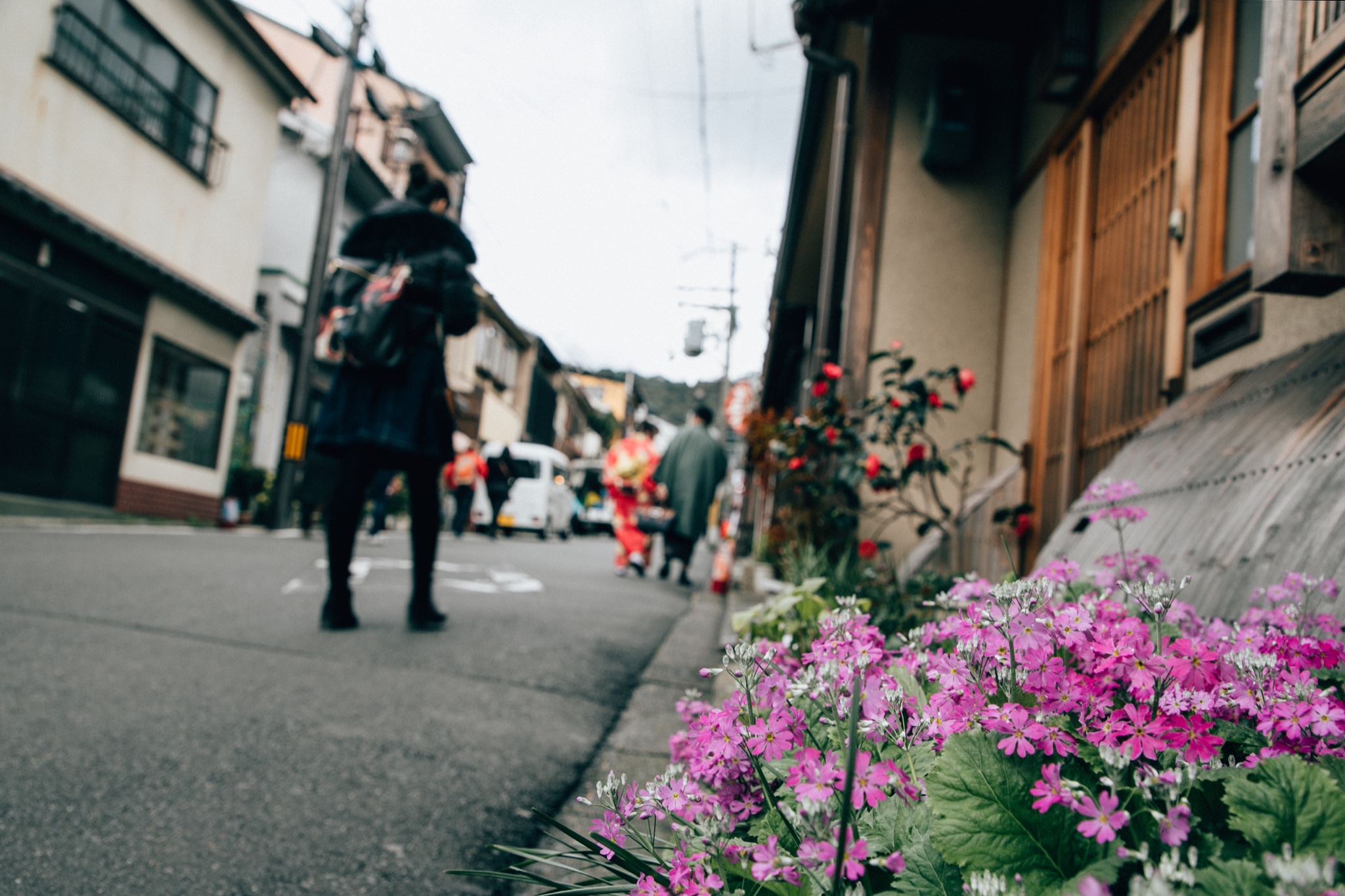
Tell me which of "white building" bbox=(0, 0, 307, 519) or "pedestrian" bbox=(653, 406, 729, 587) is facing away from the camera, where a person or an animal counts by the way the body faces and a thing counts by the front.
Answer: the pedestrian

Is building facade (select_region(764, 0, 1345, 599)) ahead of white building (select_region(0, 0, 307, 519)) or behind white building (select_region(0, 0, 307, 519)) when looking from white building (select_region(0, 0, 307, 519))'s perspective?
ahead

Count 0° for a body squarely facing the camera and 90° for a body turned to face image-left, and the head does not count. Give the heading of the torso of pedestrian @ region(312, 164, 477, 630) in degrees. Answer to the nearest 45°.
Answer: approximately 225°

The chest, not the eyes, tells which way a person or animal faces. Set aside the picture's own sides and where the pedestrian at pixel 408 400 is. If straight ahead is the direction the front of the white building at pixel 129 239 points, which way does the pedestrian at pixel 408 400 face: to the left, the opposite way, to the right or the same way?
to the left

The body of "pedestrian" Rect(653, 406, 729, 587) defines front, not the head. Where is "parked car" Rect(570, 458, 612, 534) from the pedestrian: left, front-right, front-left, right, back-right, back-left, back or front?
front

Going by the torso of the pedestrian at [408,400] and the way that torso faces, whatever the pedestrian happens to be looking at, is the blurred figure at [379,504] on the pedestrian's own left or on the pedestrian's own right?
on the pedestrian's own left

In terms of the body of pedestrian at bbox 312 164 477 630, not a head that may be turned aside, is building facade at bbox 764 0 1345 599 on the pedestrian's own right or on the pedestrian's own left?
on the pedestrian's own right

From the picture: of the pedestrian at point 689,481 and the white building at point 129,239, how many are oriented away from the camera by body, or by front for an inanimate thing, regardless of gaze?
1

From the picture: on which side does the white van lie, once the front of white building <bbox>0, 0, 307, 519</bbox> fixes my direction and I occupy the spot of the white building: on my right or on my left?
on my left

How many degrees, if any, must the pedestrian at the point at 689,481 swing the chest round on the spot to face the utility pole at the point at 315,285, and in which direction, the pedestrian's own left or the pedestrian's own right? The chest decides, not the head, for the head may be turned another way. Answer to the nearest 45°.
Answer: approximately 45° to the pedestrian's own left

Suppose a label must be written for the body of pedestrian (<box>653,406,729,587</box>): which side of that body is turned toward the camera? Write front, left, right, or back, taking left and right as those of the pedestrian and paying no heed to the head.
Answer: back

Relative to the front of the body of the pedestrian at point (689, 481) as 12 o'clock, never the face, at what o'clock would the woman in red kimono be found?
The woman in red kimono is roughly at 10 o'clock from the pedestrian.

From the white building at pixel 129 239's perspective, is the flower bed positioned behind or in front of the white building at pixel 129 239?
in front

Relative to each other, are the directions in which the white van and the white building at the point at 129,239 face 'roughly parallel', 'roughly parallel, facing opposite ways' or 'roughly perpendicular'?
roughly perpendicular

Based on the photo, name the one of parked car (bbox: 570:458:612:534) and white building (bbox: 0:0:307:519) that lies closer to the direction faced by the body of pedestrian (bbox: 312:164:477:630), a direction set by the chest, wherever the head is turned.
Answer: the parked car
